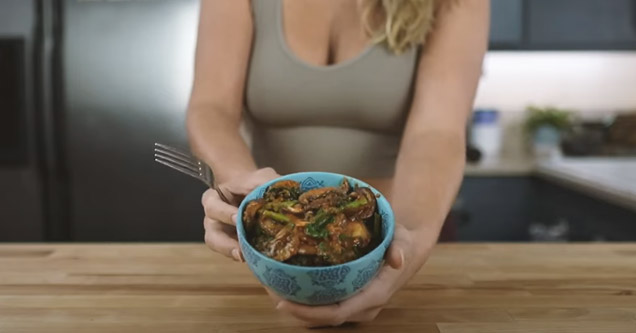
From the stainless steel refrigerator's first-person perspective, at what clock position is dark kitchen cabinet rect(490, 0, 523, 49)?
The dark kitchen cabinet is roughly at 9 o'clock from the stainless steel refrigerator.

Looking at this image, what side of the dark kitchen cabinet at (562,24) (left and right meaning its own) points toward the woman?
front

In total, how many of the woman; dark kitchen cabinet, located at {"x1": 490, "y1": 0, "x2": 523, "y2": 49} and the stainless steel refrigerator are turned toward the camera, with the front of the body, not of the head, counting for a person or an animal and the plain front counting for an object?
3

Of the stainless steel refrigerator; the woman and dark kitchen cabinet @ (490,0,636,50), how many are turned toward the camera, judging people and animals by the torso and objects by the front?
3

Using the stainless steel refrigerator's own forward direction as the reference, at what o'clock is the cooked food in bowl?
The cooked food in bowl is roughly at 12 o'clock from the stainless steel refrigerator.

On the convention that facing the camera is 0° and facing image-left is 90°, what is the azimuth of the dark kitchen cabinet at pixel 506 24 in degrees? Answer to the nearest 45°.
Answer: approximately 0°
